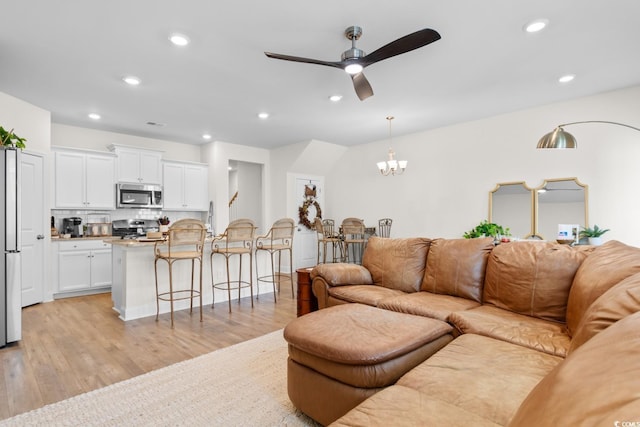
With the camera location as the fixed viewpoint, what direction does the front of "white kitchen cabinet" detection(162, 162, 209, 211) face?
facing the viewer

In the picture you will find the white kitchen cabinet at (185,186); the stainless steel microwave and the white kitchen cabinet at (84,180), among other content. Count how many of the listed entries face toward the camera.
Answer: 3

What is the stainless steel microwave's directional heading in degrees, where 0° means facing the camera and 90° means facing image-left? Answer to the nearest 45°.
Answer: approximately 0°

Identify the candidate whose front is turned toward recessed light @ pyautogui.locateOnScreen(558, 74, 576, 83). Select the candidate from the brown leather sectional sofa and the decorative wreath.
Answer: the decorative wreath

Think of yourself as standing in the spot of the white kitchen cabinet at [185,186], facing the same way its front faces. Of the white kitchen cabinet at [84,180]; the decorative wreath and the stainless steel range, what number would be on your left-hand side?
1

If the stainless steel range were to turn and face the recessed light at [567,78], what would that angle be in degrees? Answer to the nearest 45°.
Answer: approximately 45° to its left

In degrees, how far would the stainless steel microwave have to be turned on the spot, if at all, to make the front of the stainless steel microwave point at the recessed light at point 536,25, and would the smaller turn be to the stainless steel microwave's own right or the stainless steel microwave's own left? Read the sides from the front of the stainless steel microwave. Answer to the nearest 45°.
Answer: approximately 45° to the stainless steel microwave's own left

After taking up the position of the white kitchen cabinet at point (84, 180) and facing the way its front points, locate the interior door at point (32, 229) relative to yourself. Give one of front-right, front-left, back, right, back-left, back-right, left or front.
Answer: front-right

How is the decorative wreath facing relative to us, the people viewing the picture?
facing the viewer and to the right of the viewer

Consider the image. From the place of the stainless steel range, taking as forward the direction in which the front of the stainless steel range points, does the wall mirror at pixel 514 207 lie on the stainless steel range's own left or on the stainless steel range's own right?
on the stainless steel range's own left

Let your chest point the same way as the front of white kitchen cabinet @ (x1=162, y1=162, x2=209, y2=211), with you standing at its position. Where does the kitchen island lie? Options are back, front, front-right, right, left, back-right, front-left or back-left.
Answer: front

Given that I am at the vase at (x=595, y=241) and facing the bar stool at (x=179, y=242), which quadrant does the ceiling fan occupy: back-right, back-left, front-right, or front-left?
front-left

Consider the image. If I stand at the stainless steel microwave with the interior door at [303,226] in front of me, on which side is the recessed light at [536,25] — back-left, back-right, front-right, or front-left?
front-right

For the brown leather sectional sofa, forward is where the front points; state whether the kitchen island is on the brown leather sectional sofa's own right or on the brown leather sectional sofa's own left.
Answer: on the brown leather sectional sofa's own right
